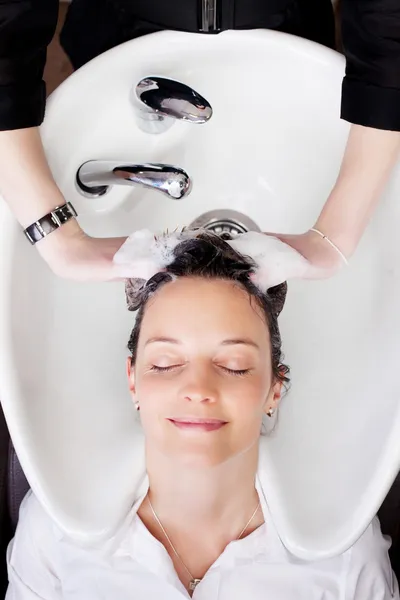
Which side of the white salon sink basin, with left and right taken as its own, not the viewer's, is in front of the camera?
front
